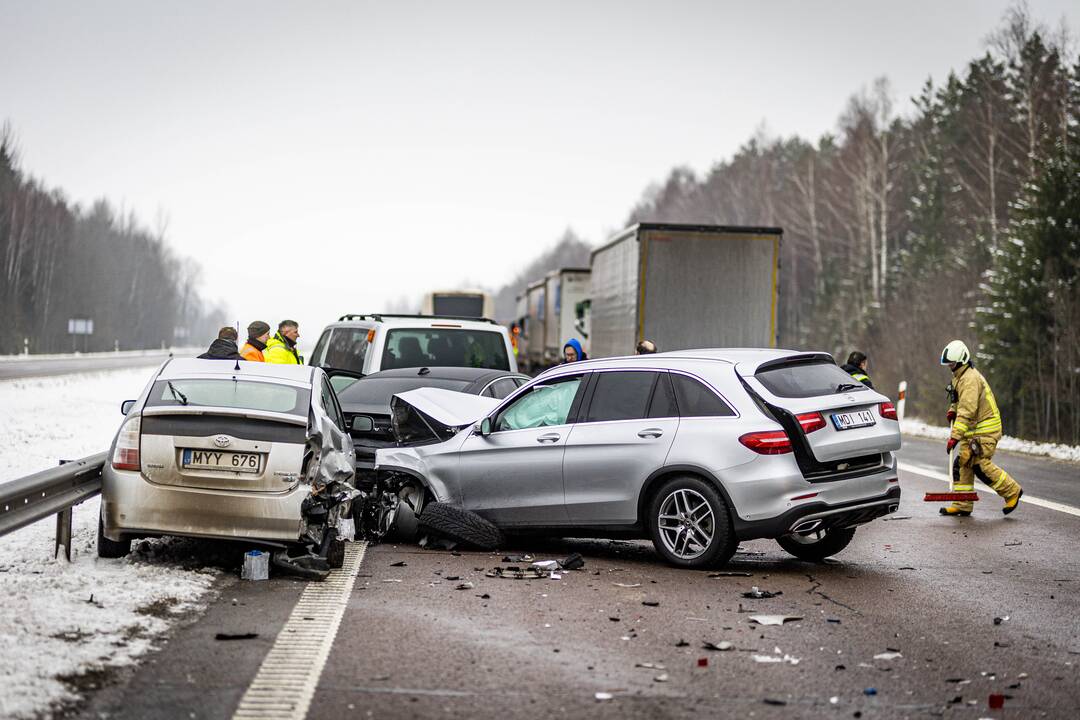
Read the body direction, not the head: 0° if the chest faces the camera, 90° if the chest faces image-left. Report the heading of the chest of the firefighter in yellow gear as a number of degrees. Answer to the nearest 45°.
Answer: approximately 90°

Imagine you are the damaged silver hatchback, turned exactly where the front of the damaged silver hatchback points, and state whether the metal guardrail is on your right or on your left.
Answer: on your left

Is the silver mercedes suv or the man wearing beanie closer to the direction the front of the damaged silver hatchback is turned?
the man wearing beanie

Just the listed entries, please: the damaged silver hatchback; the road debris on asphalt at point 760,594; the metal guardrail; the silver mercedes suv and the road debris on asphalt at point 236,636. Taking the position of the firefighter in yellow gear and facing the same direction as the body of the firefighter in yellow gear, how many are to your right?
0

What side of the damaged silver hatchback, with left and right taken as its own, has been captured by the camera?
back

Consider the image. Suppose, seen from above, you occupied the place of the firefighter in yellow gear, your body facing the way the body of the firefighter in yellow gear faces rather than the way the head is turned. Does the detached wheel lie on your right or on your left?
on your left

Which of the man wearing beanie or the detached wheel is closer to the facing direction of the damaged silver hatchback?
the man wearing beanie

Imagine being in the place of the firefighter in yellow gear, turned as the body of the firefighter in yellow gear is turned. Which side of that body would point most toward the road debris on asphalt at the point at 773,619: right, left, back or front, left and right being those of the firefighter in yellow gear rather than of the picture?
left

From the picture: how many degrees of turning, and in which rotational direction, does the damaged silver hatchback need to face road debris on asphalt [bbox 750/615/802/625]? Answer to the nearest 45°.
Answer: approximately 135° to its right

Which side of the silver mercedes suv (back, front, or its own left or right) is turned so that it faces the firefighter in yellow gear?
right

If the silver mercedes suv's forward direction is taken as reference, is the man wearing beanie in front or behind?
in front

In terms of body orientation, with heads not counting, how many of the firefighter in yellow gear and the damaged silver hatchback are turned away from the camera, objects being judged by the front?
1

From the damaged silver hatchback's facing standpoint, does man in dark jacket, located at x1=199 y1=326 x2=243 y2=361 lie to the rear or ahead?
ahead

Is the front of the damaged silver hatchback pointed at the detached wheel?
no

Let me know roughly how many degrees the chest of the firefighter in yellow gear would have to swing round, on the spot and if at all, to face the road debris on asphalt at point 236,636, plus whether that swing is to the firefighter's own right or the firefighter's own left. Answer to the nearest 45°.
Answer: approximately 45° to the firefighter's own left
